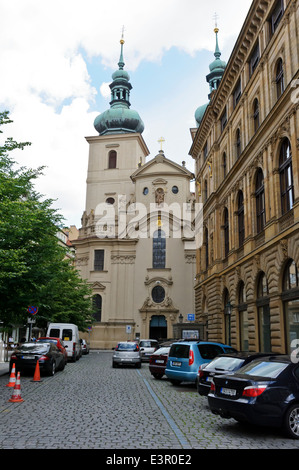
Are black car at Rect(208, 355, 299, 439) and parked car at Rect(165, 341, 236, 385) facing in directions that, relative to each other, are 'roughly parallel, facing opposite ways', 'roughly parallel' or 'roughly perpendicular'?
roughly parallel

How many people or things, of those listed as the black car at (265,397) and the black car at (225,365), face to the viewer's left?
0

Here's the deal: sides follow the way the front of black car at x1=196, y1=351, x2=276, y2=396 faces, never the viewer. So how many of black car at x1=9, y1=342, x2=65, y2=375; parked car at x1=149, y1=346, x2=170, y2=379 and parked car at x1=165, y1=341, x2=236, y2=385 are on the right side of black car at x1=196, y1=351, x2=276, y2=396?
0

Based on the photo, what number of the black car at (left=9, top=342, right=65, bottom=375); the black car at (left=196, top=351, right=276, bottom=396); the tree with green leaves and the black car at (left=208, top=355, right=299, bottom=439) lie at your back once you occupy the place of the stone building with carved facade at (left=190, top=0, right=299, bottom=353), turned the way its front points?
0

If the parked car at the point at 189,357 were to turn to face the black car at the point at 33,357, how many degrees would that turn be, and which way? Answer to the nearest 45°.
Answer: approximately 135° to its left

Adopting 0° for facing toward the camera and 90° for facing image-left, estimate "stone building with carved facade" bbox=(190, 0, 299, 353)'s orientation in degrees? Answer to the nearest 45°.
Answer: approximately 45°

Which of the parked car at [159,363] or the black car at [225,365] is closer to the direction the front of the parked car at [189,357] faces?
the parked car

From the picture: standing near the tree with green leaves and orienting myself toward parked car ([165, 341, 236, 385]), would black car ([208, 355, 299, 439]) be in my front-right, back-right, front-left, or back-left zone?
front-right

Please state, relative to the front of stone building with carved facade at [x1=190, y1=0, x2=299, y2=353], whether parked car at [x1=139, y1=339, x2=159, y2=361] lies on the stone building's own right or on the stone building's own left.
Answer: on the stone building's own right

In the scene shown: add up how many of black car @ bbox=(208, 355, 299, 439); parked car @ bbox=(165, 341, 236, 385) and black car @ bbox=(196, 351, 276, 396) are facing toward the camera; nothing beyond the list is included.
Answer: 0

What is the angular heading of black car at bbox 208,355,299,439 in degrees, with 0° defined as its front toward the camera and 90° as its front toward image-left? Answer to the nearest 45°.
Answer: approximately 225°

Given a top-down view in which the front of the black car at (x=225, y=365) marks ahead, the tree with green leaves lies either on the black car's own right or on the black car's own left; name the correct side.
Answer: on the black car's own left

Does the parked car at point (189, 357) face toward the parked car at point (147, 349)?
no

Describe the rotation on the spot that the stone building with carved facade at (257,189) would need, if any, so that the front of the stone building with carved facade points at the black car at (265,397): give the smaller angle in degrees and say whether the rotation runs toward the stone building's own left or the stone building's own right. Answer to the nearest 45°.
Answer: approximately 45° to the stone building's own left

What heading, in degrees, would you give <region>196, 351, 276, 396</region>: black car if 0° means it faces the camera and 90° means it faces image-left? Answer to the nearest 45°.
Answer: approximately 225°

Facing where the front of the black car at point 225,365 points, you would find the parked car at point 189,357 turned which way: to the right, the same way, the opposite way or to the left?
the same way

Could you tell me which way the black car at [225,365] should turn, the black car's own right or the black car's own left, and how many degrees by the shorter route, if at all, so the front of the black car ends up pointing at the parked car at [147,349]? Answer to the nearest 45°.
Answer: approximately 45° to the black car's own left

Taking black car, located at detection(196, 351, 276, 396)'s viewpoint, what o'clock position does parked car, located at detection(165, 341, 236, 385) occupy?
The parked car is roughly at 10 o'clock from the black car.

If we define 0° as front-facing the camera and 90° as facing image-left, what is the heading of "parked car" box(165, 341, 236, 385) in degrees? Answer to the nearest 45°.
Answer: approximately 225°

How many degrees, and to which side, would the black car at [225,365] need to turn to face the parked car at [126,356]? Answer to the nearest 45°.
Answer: approximately 90° to its left
